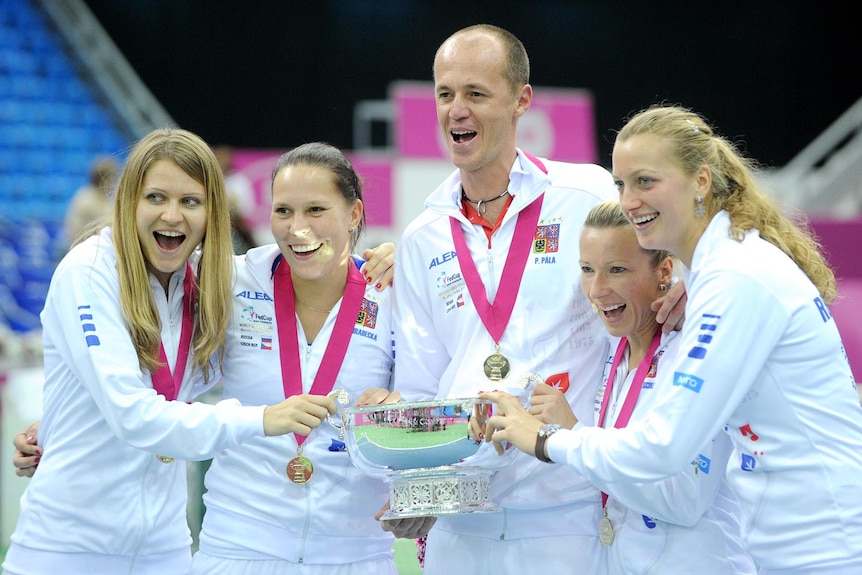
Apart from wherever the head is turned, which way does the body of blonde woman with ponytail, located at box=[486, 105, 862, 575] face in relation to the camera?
to the viewer's left
